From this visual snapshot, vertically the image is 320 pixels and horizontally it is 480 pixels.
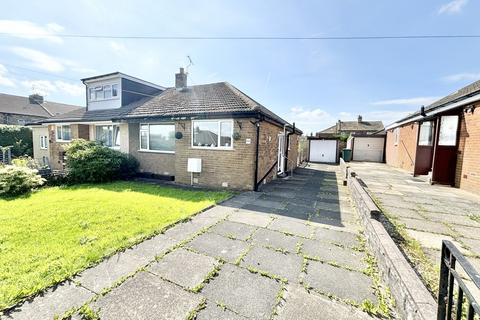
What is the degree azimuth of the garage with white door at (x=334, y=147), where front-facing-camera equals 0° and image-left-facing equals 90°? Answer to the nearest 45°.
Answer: approximately 0°

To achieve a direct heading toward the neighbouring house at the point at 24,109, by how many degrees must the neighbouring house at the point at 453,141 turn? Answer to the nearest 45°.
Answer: approximately 45° to its right

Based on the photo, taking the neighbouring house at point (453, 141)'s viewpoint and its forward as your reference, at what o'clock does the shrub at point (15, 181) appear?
The shrub is roughly at 12 o'clock from the neighbouring house.

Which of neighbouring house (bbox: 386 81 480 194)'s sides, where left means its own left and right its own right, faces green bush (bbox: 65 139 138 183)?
front

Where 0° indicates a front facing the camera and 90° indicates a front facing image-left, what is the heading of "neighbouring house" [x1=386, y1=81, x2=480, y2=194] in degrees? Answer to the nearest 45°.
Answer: approximately 45°

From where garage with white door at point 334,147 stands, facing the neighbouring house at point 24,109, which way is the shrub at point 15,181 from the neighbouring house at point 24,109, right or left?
left

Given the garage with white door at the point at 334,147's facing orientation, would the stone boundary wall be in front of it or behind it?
in front

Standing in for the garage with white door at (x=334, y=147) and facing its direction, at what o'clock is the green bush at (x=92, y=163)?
The green bush is roughly at 1 o'clock from the garage with white door.

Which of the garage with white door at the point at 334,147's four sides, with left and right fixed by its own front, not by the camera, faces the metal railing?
front

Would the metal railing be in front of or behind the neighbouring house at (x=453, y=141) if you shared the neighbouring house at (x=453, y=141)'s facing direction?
in front

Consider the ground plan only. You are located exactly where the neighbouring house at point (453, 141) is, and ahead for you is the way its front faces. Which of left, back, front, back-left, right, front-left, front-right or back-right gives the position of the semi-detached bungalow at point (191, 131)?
front

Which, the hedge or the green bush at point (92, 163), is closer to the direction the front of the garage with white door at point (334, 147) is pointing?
the green bush

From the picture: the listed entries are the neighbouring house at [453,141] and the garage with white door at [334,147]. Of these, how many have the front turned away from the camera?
0

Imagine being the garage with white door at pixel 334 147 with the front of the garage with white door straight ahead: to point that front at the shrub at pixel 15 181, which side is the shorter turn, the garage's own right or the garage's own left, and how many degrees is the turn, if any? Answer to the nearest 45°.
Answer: approximately 45° to the garage's own right
